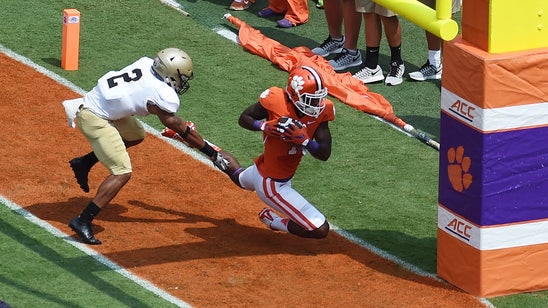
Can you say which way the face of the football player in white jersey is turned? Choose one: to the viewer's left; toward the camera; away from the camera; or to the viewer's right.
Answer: to the viewer's right

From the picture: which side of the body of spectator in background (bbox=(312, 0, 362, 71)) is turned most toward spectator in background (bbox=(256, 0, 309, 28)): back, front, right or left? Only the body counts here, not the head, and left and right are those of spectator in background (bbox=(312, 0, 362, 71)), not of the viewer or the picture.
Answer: right

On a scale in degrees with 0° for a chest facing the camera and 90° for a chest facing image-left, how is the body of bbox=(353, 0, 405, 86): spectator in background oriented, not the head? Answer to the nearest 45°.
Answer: approximately 45°

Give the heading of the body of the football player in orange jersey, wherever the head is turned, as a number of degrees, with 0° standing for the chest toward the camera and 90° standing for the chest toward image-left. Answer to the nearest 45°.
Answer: approximately 315°

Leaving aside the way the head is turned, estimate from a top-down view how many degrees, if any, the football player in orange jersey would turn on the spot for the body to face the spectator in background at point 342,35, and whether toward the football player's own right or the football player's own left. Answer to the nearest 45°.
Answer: approximately 135° to the football player's own left

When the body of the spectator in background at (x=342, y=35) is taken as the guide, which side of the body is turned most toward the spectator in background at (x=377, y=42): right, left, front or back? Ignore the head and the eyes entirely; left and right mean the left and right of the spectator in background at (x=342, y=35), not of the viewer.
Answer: left

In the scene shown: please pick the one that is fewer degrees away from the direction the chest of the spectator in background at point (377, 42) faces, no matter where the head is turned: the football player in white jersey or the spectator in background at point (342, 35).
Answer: the football player in white jersey

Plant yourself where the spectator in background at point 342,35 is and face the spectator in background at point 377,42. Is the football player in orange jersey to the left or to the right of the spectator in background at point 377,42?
right

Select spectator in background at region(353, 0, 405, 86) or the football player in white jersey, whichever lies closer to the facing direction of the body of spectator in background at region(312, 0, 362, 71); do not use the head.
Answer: the football player in white jersey

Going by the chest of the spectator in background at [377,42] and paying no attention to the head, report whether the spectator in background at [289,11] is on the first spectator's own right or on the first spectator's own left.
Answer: on the first spectator's own right

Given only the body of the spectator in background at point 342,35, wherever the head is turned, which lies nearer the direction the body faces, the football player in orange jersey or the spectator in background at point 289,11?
the football player in orange jersey

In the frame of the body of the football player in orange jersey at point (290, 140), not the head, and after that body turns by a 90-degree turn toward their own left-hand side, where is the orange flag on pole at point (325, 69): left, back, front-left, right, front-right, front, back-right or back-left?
front-left
